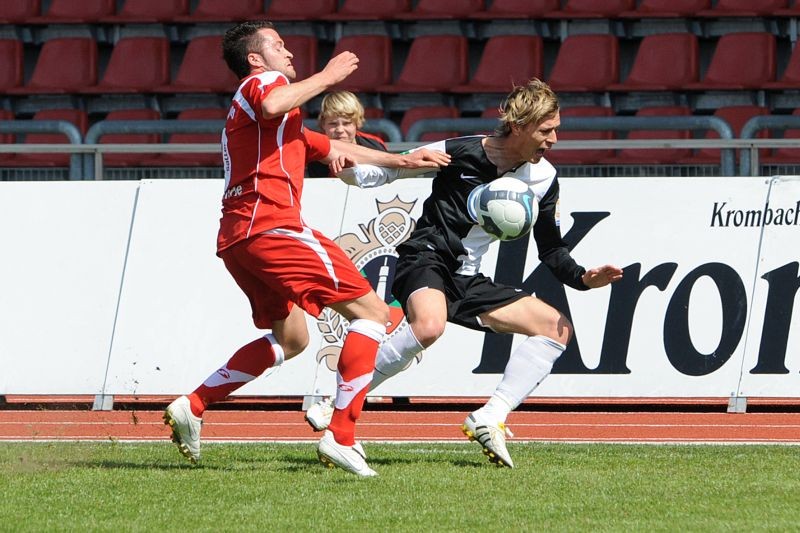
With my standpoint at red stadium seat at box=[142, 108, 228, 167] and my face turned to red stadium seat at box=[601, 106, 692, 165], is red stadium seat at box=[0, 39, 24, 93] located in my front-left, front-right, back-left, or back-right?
back-left

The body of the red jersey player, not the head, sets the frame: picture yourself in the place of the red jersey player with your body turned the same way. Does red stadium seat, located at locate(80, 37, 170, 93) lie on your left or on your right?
on your left

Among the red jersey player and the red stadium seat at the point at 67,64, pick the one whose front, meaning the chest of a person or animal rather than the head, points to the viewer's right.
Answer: the red jersey player

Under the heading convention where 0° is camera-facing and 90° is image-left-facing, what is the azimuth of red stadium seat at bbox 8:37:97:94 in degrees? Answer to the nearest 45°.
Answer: approximately 45°

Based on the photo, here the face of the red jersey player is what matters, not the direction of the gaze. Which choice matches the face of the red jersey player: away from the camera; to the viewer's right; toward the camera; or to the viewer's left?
to the viewer's right

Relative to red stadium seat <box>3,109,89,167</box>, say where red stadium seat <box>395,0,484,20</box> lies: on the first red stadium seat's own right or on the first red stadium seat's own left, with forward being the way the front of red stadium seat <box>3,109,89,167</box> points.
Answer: on the first red stadium seat's own left

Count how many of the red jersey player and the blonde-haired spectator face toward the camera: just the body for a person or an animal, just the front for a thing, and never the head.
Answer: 1

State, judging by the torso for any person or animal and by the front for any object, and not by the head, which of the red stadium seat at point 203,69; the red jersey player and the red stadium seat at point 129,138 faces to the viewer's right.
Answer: the red jersey player

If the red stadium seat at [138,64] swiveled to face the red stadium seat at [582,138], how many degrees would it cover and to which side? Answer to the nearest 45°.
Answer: approximately 90° to its left
